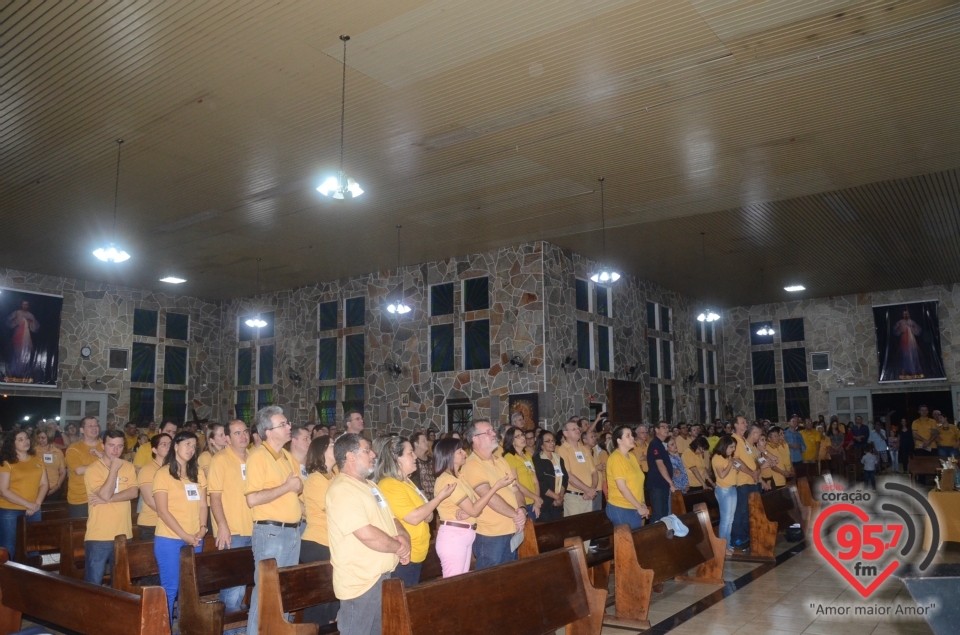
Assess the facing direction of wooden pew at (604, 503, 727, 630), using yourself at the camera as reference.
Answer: facing the viewer and to the right of the viewer

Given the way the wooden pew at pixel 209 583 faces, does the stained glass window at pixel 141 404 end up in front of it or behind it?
behind

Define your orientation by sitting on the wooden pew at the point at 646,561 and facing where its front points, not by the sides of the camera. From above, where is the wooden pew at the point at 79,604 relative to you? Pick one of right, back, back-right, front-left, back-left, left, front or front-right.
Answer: right

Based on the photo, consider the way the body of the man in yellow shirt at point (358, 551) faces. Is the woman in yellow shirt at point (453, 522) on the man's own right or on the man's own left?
on the man's own left

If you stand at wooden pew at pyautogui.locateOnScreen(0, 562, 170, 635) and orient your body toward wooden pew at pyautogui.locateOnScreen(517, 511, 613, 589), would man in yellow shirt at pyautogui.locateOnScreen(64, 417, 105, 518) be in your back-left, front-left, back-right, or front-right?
front-left

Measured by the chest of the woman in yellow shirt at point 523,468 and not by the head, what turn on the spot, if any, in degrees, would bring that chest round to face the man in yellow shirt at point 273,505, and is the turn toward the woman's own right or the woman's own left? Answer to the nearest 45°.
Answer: approximately 90° to the woman's own right

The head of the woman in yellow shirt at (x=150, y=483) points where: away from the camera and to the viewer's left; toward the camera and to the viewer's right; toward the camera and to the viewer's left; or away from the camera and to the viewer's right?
toward the camera and to the viewer's right

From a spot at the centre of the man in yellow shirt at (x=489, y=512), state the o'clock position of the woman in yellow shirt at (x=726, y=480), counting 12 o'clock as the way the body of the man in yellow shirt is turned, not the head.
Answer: The woman in yellow shirt is roughly at 9 o'clock from the man in yellow shirt.

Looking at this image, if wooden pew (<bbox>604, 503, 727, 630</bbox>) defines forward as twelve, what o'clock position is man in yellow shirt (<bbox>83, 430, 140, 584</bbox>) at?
The man in yellow shirt is roughly at 4 o'clock from the wooden pew.

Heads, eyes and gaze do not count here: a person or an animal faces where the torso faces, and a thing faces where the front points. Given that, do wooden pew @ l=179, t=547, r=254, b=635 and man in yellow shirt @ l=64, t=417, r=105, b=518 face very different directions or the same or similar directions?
same or similar directions

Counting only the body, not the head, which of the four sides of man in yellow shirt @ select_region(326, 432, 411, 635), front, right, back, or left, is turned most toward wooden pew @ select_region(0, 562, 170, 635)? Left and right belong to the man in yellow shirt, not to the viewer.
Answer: back

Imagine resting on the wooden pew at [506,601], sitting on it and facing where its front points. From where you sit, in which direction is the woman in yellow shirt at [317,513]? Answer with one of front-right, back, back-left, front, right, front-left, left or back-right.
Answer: back

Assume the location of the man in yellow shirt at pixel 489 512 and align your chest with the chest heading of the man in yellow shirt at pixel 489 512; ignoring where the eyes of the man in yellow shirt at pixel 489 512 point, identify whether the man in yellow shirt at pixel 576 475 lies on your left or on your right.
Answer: on your left

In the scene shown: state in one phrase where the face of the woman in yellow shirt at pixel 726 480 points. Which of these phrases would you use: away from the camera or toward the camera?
toward the camera

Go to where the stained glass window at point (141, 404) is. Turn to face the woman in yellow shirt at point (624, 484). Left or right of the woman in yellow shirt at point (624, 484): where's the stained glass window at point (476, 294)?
left
